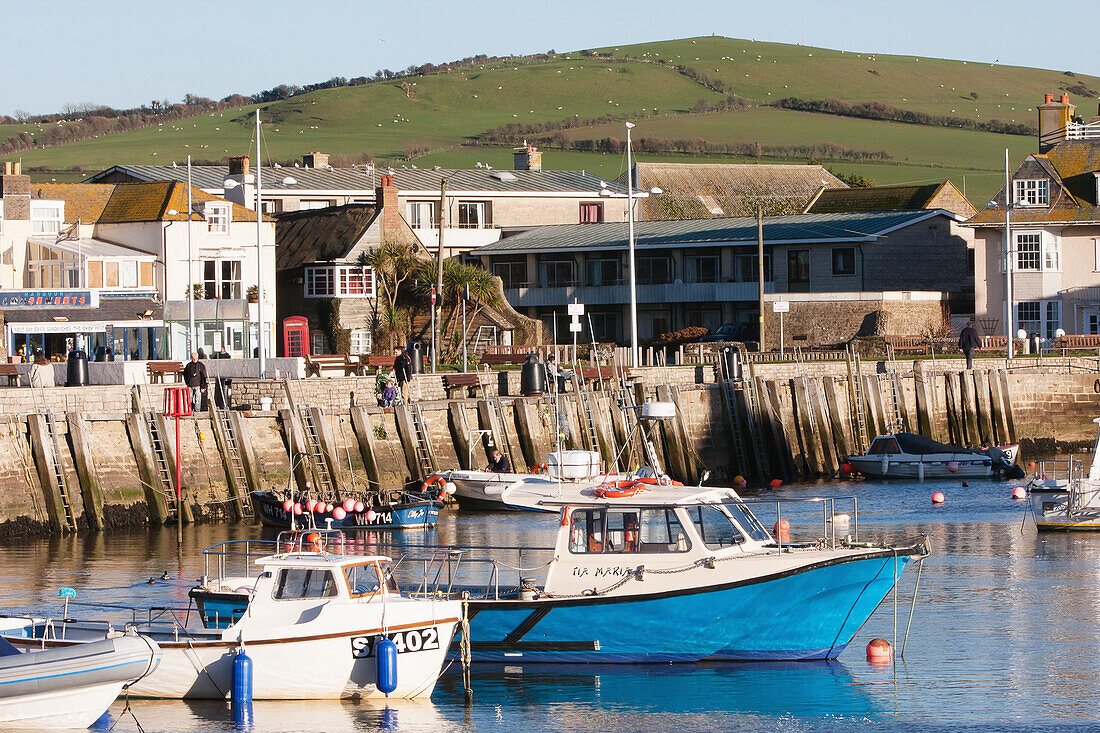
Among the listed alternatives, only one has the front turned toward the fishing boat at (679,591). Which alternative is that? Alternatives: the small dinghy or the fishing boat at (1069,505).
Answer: the small dinghy

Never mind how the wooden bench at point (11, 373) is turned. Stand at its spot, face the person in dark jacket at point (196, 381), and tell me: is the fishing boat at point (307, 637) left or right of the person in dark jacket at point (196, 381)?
right

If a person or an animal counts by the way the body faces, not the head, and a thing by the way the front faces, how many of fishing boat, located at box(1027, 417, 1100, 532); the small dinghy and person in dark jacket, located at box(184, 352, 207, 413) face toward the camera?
1

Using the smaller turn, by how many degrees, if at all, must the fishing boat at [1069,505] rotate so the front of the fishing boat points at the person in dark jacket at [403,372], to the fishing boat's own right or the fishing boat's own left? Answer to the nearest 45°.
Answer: approximately 180°

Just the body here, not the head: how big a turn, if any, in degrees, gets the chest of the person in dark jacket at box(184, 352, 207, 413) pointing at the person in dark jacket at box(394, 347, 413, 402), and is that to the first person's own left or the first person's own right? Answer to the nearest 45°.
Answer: approximately 90° to the first person's own left

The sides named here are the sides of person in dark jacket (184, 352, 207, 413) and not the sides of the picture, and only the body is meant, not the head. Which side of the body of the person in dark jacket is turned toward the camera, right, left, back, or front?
front

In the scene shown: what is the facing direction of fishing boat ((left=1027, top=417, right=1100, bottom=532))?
to the viewer's right

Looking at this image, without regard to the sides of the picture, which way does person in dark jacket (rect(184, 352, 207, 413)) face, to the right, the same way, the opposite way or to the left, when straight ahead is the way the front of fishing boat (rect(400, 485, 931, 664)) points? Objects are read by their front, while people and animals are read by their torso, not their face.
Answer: to the right

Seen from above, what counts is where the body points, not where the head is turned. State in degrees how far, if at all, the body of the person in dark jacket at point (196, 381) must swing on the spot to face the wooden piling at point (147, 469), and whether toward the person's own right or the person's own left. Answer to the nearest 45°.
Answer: approximately 45° to the person's own right

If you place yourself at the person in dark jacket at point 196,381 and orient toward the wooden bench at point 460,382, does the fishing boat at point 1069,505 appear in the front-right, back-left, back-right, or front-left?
front-right

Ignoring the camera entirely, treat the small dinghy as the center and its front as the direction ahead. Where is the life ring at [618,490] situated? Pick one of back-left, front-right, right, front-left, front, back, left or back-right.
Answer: front

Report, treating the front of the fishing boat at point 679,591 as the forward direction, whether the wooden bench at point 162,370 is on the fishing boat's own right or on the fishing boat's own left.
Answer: on the fishing boat's own left

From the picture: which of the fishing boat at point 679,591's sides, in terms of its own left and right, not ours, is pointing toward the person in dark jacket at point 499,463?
left

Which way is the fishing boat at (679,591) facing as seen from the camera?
to the viewer's right
